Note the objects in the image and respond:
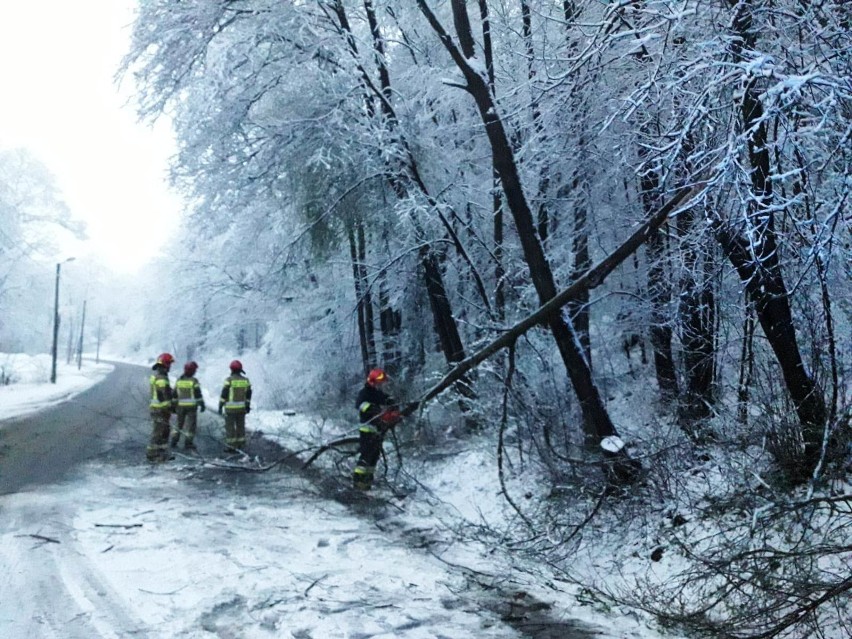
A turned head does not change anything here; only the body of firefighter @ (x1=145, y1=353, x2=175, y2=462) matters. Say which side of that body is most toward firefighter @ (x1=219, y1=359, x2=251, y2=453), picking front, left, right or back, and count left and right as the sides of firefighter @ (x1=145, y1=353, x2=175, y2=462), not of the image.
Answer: front

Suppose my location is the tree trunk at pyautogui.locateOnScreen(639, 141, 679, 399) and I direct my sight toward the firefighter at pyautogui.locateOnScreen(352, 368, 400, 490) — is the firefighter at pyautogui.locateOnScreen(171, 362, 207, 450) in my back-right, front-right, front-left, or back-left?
front-right

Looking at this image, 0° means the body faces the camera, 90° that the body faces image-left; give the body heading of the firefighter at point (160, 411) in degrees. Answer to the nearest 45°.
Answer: approximately 270°

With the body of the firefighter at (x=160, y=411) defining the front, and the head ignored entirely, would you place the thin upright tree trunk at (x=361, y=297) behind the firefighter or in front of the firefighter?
in front

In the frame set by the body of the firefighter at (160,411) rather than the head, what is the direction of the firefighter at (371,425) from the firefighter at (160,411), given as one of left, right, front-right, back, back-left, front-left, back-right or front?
front-right

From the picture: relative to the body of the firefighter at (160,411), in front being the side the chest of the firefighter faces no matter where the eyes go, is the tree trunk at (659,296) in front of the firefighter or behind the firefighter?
in front

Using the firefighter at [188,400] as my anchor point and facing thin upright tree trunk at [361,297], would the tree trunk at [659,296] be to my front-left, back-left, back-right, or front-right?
front-right
